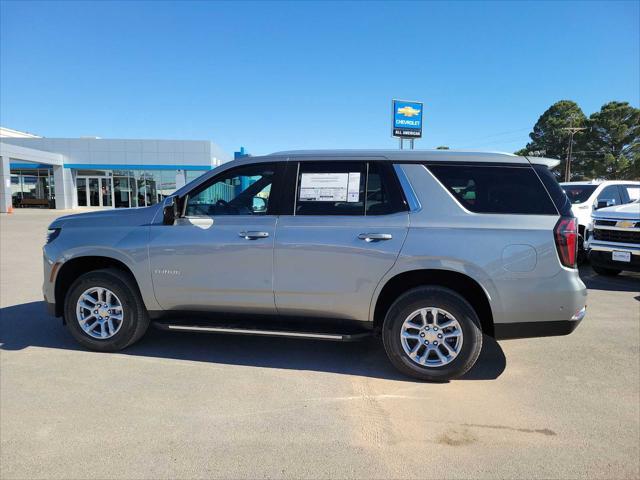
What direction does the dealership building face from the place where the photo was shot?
facing the viewer

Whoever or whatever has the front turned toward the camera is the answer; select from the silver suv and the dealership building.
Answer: the dealership building

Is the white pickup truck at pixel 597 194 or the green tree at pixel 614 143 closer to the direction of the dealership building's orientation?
the white pickup truck

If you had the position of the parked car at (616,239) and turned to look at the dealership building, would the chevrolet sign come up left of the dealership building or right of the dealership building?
right

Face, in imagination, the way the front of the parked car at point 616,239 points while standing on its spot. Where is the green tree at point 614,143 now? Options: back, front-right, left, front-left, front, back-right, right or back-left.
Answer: back-right

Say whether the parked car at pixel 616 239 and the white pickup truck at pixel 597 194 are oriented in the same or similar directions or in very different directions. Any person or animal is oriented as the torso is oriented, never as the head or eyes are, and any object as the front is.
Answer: same or similar directions

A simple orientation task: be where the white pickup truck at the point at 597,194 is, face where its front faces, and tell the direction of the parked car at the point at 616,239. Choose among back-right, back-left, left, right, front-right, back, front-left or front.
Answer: front-left

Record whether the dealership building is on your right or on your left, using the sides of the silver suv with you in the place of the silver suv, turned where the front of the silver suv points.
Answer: on your right

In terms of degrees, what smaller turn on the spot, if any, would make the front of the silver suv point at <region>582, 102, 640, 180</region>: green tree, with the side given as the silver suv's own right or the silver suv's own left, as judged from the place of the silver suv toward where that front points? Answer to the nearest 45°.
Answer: approximately 135° to the silver suv's own right

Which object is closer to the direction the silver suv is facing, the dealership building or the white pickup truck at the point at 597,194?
the dealership building

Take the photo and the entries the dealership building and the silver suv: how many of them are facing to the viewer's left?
1

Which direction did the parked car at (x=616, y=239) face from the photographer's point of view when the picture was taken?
facing the viewer and to the left of the viewer

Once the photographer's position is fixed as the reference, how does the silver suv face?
facing to the left of the viewer

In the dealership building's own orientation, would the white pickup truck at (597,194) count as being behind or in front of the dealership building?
in front

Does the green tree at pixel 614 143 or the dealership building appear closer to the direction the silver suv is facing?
the dealership building
